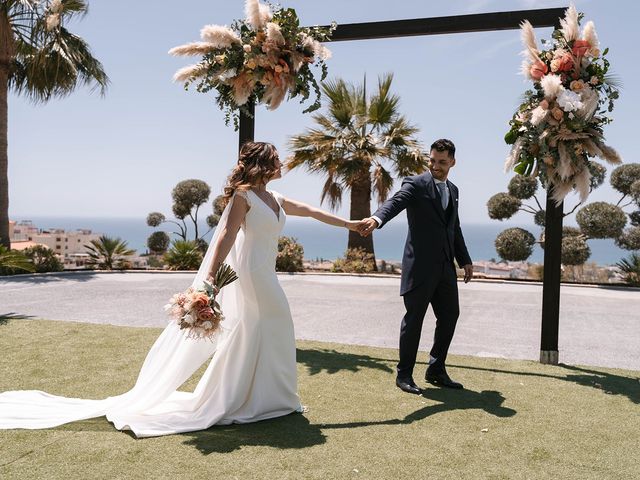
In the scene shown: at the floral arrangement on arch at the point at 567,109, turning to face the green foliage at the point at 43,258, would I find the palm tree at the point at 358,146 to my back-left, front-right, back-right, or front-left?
front-right

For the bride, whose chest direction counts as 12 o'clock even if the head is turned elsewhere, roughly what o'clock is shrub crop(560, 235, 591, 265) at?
The shrub is roughly at 9 o'clock from the bride.

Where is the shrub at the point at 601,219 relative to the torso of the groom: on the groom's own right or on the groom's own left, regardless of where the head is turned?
on the groom's own left

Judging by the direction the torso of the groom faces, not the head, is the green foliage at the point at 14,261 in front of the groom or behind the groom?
behind

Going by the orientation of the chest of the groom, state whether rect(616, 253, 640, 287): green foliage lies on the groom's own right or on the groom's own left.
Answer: on the groom's own left

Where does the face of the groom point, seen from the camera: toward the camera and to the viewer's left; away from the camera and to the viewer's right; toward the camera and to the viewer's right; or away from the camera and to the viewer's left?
toward the camera and to the viewer's left

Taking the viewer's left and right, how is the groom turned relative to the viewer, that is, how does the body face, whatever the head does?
facing the viewer and to the right of the viewer

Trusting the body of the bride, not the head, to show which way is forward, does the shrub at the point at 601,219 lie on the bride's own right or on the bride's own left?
on the bride's own left

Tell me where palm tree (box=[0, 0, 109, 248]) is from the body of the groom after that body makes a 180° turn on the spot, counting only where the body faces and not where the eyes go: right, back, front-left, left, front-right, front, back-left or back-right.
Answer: front

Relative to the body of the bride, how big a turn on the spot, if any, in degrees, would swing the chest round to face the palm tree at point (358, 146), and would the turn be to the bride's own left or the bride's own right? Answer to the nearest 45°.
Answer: approximately 135° to the bride's own left

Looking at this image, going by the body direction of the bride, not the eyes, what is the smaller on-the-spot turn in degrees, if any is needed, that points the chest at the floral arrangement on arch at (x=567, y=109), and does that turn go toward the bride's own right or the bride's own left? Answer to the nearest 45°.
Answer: approximately 45° to the bride's own left
